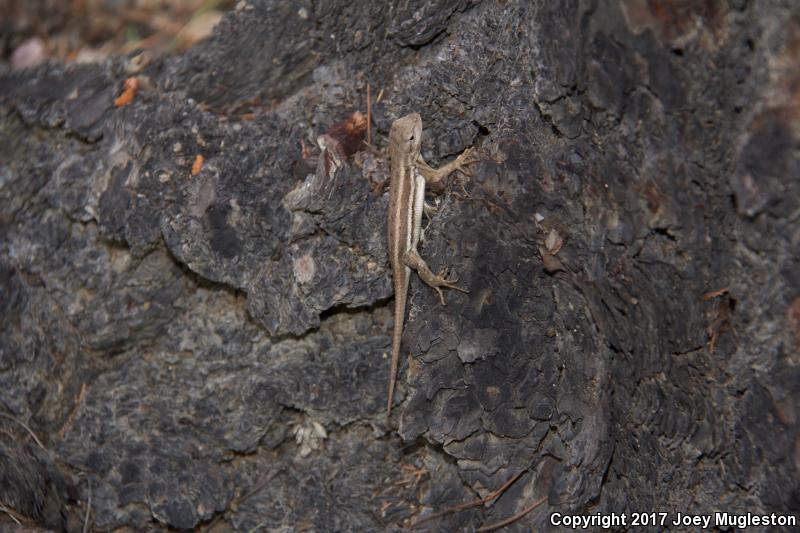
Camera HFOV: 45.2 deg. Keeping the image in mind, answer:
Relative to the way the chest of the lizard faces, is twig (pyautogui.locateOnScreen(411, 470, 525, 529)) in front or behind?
behind

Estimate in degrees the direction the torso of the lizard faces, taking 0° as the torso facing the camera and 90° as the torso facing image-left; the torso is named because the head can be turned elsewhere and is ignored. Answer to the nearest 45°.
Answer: approximately 180°

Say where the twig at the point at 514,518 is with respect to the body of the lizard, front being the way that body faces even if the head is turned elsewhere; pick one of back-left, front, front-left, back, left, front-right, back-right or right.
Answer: back

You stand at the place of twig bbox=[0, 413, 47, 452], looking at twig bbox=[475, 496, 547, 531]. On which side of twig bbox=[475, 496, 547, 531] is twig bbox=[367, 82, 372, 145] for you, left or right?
left

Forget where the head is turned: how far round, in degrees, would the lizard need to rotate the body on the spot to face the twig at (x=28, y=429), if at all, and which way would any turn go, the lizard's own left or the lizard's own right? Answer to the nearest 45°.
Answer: approximately 90° to the lizard's own left
